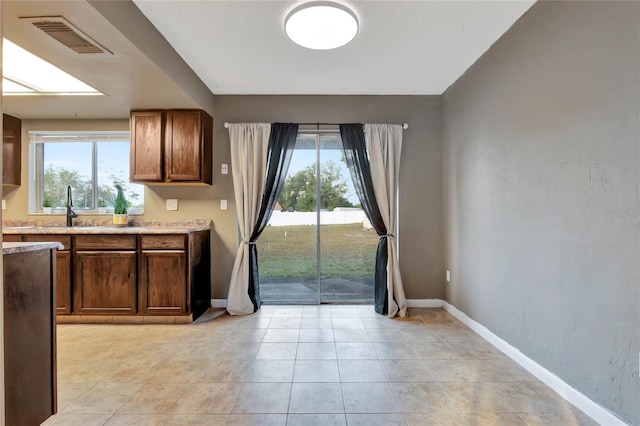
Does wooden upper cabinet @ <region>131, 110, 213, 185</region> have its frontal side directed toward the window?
no

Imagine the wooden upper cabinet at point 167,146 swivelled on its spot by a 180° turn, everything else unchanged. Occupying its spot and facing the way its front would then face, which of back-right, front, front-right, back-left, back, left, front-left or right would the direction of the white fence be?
front-right

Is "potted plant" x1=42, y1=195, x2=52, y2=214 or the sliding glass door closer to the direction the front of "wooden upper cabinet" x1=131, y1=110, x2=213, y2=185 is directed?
the potted plant

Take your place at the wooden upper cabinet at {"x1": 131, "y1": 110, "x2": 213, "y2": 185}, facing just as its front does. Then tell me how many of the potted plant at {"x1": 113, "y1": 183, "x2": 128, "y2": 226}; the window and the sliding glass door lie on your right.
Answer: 2

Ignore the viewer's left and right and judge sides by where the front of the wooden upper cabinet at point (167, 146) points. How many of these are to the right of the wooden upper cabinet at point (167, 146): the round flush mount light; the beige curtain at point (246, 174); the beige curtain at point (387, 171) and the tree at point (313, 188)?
0

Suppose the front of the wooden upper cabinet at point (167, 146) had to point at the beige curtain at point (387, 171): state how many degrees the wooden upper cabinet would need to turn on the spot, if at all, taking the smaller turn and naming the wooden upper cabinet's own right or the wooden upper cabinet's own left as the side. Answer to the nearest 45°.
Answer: approximately 135° to the wooden upper cabinet's own left

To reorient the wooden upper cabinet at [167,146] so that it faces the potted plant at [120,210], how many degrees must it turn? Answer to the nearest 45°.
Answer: approximately 90° to its right

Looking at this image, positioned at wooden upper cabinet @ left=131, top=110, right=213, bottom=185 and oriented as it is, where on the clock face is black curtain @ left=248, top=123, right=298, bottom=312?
The black curtain is roughly at 8 o'clock from the wooden upper cabinet.

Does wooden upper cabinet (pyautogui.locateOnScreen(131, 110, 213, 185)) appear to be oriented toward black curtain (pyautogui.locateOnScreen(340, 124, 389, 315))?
no

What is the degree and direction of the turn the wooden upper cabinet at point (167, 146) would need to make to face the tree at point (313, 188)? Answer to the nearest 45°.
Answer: approximately 135° to its left

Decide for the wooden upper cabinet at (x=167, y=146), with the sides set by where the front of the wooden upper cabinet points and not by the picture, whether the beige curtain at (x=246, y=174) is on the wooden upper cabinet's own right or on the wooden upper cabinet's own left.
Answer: on the wooden upper cabinet's own left

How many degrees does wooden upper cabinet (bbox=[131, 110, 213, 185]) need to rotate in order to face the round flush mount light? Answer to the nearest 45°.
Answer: approximately 90° to its left

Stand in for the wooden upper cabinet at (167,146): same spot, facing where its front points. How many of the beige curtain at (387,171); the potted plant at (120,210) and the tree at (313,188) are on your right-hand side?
1

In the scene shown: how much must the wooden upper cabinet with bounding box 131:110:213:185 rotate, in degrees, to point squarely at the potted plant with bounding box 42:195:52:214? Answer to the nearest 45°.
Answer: approximately 90° to its right

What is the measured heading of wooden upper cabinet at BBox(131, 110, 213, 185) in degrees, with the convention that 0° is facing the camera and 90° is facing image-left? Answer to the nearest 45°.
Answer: approximately 45°

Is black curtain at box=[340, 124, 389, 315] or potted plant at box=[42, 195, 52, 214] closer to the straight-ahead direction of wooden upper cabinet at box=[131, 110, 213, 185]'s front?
the potted plant
